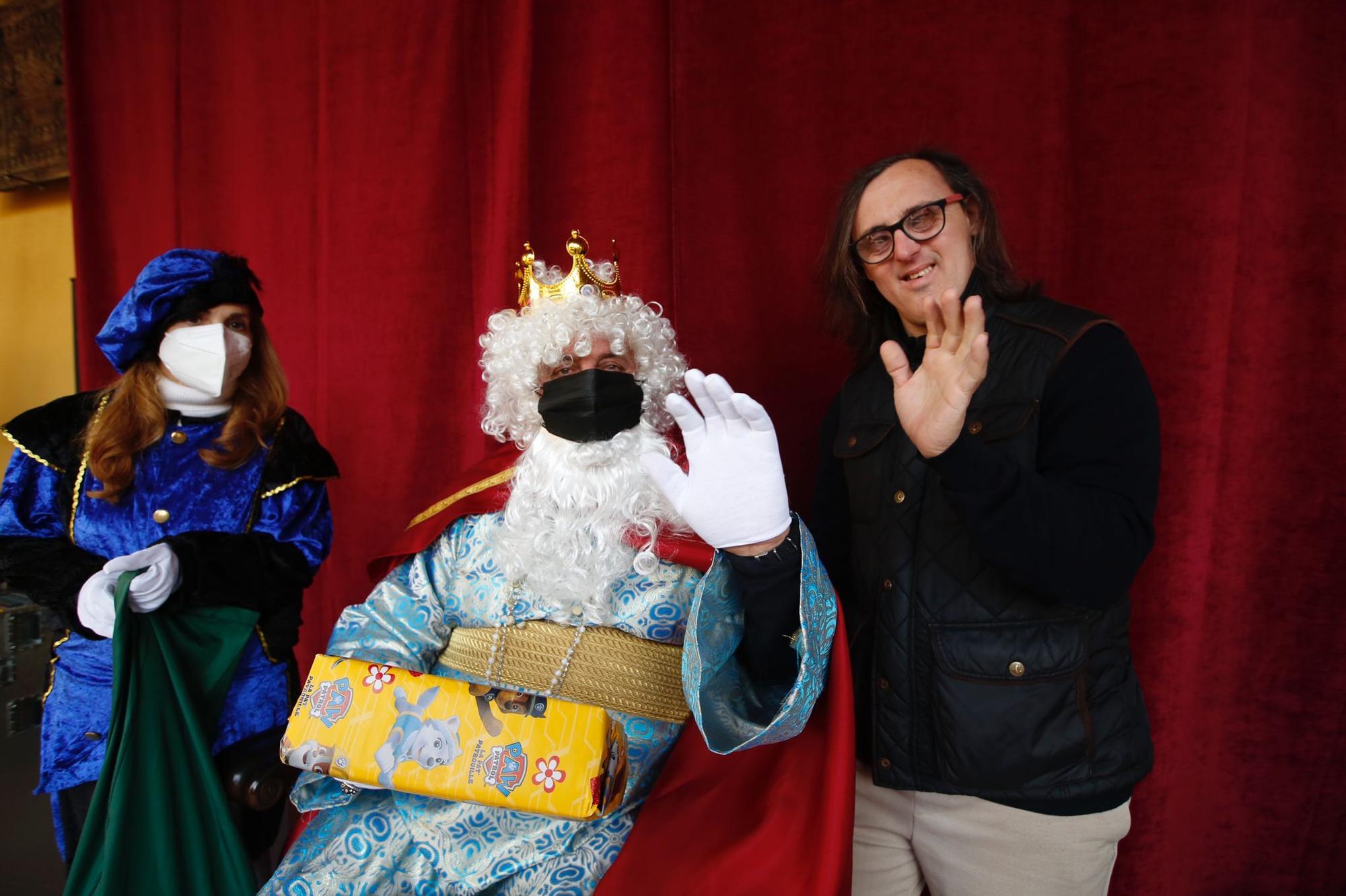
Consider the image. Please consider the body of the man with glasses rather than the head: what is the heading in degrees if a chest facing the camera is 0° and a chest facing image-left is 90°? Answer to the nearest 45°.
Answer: approximately 45°

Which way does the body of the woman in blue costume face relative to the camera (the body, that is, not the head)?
toward the camera

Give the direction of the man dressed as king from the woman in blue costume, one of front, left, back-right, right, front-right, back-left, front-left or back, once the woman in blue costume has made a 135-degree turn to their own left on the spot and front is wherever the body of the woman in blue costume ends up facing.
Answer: right

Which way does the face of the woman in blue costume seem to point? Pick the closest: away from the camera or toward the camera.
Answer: toward the camera

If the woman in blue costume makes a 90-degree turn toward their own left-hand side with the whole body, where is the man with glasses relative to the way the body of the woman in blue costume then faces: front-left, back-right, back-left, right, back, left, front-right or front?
front-right
